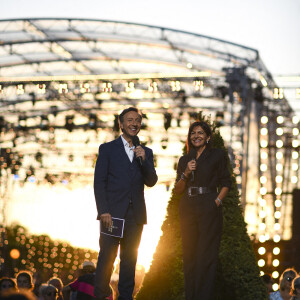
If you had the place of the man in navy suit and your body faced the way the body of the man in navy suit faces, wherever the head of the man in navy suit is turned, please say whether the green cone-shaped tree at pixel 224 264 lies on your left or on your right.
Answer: on your left

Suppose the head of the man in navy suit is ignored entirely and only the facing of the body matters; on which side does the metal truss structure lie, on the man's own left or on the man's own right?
on the man's own left

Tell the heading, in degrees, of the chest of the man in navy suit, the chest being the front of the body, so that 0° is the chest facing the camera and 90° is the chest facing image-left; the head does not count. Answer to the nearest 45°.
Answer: approximately 315°

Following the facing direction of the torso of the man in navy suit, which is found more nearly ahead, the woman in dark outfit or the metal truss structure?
the woman in dark outfit

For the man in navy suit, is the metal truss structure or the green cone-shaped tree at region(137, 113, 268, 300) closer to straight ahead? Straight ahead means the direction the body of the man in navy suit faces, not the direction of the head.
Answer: the green cone-shaped tree

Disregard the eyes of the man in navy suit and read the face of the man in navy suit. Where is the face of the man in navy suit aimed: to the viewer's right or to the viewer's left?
to the viewer's right
